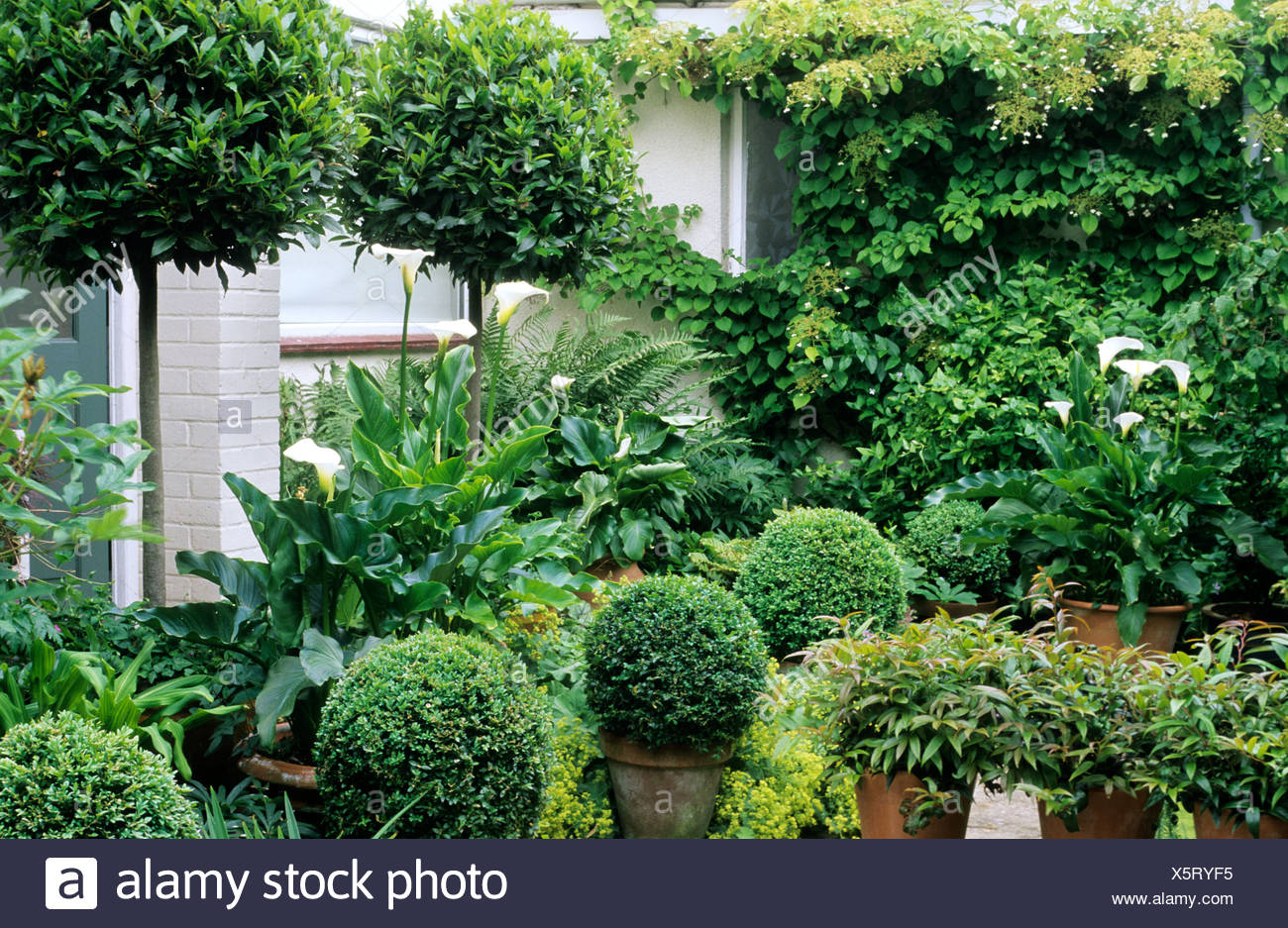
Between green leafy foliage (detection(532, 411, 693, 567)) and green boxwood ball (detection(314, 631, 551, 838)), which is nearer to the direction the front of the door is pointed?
the green boxwood ball

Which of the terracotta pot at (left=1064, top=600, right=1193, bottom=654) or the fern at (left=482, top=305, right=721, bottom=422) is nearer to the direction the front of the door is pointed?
the terracotta pot

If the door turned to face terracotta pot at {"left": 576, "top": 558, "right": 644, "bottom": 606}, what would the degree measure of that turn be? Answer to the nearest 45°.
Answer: approximately 90° to its left

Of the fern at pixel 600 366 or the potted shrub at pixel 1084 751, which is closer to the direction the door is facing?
the potted shrub

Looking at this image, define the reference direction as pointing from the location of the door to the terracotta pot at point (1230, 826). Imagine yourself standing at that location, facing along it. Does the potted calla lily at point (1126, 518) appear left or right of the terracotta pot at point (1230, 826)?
left

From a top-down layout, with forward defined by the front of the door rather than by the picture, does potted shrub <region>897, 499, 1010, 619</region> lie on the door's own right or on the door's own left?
on the door's own left

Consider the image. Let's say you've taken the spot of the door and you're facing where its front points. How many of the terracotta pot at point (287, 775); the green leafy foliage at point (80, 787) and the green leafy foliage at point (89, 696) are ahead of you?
3

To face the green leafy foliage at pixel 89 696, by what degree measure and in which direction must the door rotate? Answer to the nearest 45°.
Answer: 0° — it already faces it

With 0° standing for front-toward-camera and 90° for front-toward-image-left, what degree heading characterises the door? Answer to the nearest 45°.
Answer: approximately 0°

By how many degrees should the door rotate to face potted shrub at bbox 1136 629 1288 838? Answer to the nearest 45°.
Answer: approximately 45° to its left
